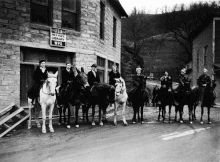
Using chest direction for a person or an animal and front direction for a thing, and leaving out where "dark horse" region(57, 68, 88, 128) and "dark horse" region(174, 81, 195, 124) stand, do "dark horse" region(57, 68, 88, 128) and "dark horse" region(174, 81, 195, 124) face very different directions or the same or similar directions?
same or similar directions

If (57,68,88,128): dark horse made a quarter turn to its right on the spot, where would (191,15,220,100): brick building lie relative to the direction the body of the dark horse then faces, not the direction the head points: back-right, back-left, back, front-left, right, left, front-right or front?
back

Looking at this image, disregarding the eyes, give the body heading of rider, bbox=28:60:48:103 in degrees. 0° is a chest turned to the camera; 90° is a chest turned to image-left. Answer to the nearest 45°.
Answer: approximately 315°

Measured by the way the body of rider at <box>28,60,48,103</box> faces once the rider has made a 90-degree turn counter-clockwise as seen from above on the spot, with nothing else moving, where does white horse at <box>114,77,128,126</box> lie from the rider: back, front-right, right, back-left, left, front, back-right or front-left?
front-right

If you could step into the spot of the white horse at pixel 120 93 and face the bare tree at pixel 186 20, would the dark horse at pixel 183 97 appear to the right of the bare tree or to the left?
right

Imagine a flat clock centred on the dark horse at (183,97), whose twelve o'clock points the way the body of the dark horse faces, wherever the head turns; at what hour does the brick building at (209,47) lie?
The brick building is roughly at 8 o'clock from the dark horse.

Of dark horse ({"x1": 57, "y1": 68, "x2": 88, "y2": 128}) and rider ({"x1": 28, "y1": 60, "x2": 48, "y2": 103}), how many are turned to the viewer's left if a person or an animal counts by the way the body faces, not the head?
0

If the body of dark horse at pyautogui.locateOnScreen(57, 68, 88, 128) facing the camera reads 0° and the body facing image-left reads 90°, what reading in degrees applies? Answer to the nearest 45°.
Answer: approximately 315°

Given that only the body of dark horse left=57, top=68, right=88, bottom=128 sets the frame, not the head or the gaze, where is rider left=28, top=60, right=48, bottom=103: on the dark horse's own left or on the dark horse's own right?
on the dark horse's own right

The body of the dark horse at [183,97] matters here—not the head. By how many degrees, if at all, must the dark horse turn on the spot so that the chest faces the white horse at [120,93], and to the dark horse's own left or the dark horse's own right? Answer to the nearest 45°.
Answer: approximately 90° to the dark horse's own right

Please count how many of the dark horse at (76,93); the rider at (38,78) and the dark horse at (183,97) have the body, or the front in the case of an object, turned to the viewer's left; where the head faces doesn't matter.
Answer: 0

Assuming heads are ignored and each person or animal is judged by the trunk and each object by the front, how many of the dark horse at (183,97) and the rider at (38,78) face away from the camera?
0

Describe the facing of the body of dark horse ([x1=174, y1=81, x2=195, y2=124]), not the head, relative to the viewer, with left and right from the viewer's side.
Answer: facing the viewer and to the right of the viewer

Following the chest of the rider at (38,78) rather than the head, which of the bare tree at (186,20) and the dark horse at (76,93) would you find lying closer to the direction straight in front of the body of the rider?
the dark horse
